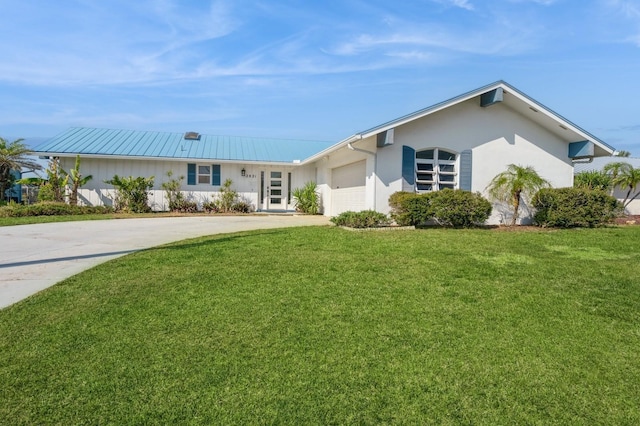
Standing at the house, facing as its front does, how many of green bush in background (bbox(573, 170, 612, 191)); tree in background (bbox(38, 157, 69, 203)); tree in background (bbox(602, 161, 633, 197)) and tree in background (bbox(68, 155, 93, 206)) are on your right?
2

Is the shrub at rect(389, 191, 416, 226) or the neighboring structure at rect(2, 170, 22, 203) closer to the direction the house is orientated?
the shrub

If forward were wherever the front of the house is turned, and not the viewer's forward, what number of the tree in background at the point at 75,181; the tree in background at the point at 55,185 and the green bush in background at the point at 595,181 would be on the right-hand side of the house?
2

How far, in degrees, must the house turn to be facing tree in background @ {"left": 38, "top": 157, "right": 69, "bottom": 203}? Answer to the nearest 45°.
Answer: approximately 90° to its right

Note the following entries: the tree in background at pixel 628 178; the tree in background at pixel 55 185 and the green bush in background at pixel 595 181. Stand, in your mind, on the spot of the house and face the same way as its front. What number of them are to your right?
1

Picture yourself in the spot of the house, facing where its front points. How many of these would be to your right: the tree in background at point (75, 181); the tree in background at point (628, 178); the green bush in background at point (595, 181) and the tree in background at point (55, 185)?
2

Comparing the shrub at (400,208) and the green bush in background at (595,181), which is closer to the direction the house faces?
the shrub

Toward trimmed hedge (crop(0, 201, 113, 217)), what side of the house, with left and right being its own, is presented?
right

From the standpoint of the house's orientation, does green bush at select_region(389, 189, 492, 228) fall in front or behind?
in front

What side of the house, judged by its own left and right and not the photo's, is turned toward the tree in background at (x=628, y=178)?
left

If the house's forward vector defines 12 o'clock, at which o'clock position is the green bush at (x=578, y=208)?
The green bush is roughly at 10 o'clock from the house.

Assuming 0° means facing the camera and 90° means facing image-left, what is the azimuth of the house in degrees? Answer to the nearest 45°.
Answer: approximately 0°

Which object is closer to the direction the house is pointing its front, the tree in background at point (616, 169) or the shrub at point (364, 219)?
the shrub
